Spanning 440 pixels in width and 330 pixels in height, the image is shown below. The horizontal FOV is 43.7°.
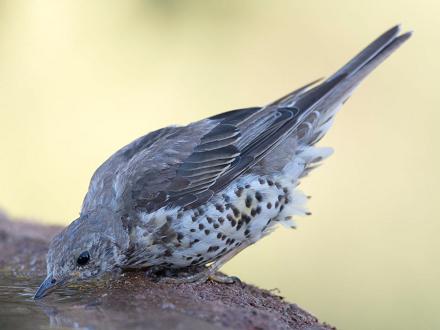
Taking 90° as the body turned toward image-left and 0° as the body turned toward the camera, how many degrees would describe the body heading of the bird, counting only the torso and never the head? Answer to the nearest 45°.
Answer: approximately 90°
